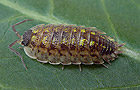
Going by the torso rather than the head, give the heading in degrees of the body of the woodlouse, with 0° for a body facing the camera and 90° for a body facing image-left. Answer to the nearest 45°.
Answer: approximately 90°
